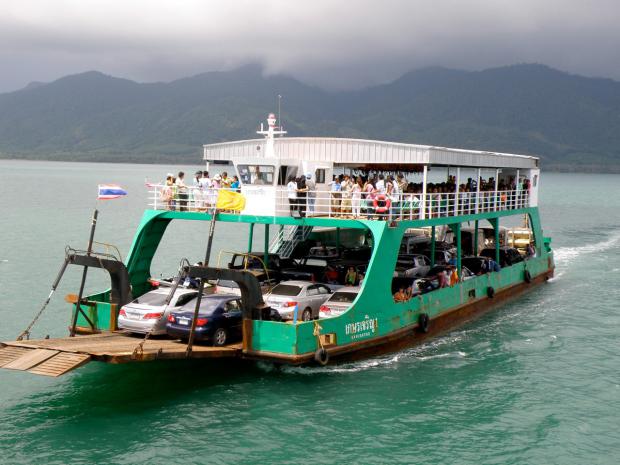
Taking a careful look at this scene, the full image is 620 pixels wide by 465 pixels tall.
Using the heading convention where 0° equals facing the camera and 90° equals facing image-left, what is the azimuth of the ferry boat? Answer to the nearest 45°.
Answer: approximately 45°

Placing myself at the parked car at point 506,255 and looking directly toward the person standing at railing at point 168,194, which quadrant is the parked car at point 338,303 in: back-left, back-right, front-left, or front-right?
front-left

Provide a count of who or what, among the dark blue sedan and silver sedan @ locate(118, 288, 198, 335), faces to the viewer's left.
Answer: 0

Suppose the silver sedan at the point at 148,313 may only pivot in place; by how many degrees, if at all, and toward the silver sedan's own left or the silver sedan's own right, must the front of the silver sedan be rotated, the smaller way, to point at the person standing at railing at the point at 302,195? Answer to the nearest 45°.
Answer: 0° — it already faces them

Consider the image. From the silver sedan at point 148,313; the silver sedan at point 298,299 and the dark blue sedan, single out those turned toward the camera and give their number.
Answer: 0

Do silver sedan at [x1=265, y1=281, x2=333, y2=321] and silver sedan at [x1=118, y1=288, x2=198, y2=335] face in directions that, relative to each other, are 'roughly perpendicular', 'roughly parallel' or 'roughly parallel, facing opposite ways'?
roughly parallel

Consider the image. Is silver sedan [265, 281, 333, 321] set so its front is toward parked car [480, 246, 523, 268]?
yes

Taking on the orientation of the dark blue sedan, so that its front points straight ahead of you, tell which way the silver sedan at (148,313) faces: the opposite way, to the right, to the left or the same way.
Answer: the same way

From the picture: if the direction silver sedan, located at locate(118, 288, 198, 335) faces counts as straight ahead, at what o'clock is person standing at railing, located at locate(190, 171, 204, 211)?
The person standing at railing is roughly at 11 o'clock from the silver sedan.

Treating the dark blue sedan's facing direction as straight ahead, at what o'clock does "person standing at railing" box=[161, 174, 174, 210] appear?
The person standing at railing is roughly at 10 o'clock from the dark blue sedan.

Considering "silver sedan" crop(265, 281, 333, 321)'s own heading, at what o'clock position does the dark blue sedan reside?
The dark blue sedan is roughly at 6 o'clock from the silver sedan.

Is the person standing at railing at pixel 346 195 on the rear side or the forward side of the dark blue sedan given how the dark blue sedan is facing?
on the forward side

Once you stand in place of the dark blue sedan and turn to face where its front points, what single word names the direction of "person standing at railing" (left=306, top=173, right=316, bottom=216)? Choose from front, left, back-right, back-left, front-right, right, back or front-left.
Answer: front

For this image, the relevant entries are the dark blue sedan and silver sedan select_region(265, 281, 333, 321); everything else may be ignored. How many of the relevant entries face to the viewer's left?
0

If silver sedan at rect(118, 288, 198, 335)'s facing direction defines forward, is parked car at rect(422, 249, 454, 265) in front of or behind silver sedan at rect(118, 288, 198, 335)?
in front

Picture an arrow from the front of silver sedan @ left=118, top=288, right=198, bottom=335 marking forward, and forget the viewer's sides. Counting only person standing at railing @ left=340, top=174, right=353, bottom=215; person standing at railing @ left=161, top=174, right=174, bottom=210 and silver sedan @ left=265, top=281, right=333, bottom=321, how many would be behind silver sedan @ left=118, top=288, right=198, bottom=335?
0

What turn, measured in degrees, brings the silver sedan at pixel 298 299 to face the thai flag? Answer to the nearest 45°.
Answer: approximately 135° to its left
